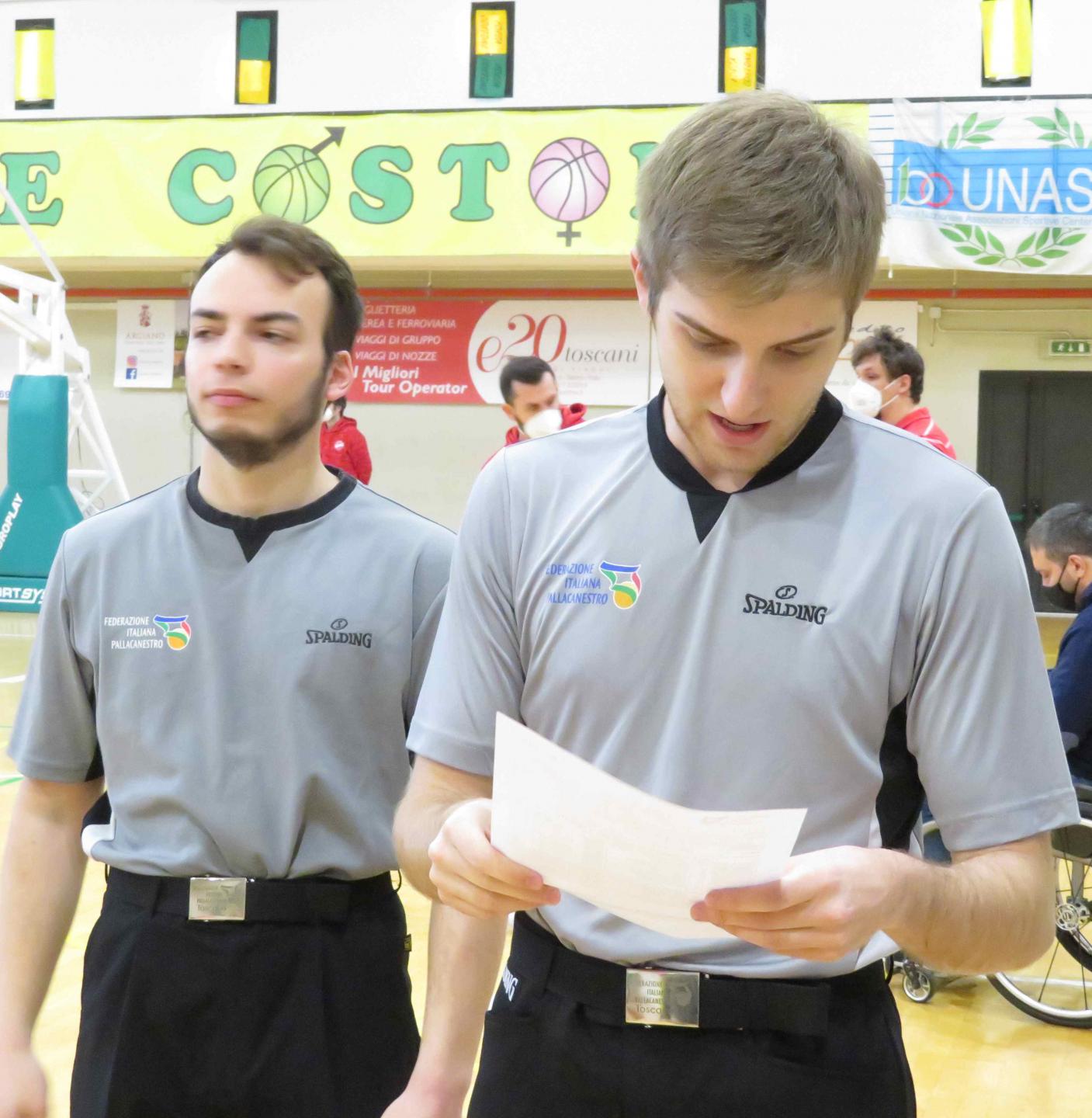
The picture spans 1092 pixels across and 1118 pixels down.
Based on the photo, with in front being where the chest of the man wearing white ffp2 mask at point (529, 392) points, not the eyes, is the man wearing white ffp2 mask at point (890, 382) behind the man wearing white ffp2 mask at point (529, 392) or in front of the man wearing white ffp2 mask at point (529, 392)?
in front

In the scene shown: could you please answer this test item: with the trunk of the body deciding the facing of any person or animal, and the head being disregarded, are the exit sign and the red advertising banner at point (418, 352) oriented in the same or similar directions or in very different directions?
same or similar directions

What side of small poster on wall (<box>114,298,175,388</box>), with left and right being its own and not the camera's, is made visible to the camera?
front

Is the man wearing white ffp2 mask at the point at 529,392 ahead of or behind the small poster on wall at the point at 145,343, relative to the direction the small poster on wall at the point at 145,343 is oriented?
ahead

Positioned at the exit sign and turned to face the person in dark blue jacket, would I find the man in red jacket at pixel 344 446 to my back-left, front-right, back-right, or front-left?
front-right

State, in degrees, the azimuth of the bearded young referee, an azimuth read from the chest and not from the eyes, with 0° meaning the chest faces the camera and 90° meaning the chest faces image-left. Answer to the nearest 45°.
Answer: approximately 0°

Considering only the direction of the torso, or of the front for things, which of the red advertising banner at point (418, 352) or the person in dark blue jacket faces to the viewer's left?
the person in dark blue jacket

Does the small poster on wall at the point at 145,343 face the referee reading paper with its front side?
yes

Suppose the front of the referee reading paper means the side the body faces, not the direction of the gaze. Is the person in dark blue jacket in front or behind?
behind

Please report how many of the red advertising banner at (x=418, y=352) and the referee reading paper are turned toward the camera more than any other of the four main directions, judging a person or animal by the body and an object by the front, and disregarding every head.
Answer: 2

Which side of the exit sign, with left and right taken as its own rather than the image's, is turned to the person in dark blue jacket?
front

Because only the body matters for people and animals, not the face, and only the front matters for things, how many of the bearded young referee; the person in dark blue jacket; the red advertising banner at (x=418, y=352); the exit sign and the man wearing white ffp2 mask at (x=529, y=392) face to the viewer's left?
1

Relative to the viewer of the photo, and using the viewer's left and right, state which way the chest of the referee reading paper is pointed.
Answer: facing the viewer

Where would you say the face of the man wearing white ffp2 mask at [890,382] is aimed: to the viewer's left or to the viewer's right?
to the viewer's left

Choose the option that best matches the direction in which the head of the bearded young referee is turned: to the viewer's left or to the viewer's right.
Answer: to the viewer's left

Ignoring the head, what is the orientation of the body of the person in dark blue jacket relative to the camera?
to the viewer's left
